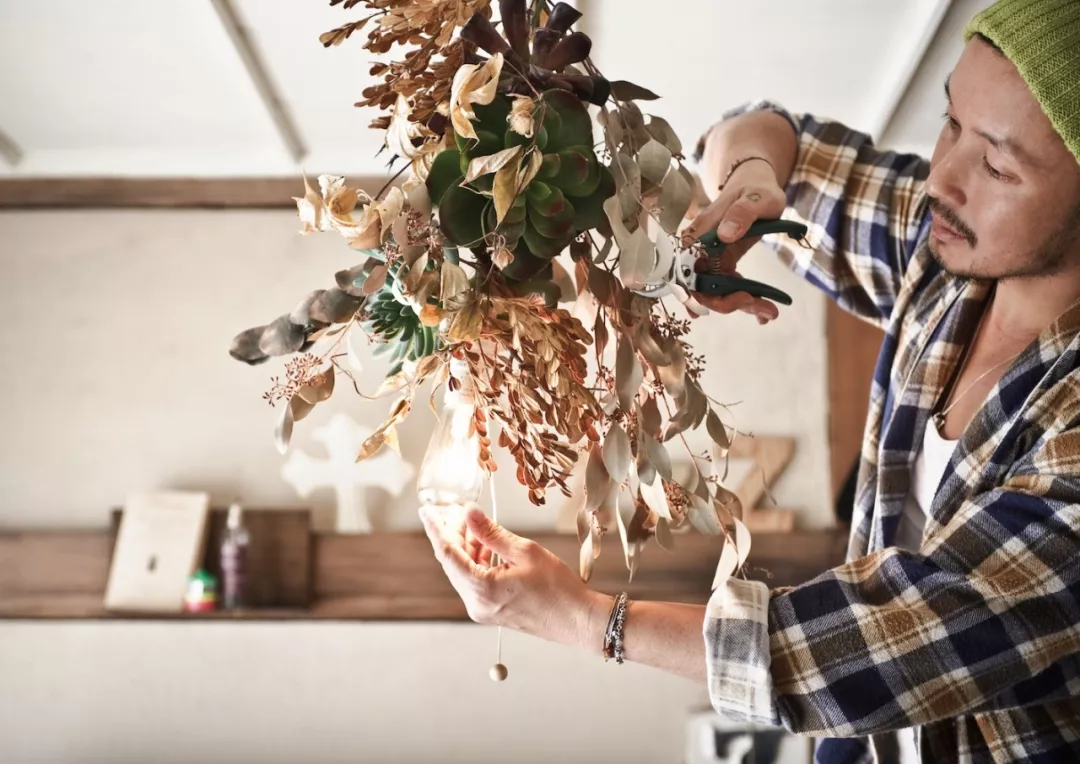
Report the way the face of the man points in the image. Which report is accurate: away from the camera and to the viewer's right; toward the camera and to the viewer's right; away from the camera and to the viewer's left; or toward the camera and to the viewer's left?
toward the camera and to the viewer's left

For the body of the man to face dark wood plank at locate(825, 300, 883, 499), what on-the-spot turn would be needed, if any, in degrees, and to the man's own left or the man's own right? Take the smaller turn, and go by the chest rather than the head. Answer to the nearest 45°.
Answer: approximately 135° to the man's own right

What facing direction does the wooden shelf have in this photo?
toward the camera

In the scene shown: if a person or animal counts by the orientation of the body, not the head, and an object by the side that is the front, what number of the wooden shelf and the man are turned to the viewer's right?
0

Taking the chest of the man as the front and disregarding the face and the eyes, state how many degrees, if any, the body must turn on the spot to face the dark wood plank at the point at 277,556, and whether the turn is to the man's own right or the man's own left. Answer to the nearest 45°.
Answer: approximately 90° to the man's own right

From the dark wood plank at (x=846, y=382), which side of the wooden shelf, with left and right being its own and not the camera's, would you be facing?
left

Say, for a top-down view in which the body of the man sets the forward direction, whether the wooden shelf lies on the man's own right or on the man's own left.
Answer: on the man's own right

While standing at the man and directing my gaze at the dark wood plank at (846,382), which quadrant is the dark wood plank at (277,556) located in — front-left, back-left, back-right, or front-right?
front-left

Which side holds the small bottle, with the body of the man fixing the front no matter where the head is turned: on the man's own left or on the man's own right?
on the man's own right

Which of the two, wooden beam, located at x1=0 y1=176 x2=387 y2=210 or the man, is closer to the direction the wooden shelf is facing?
the man

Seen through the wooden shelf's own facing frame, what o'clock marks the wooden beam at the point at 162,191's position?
The wooden beam is roughly at 4 o'clock from the wooden shelf.

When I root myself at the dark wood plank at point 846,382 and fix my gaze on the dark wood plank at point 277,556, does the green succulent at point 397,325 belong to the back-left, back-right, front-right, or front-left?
front-left
